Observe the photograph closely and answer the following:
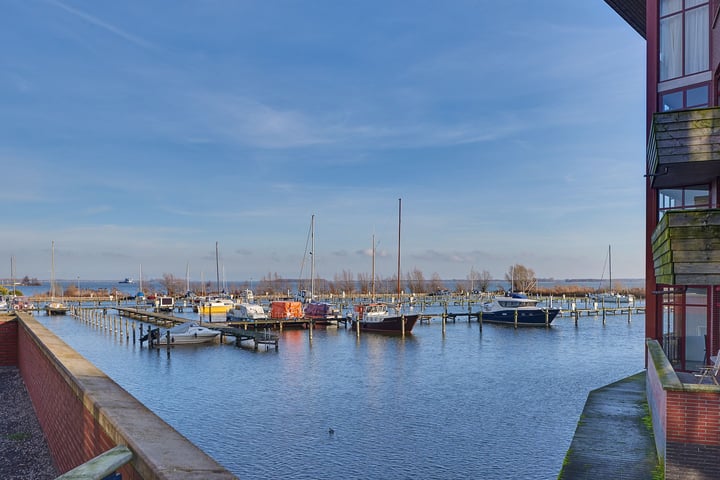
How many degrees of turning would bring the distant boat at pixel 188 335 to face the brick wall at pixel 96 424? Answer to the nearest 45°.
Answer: approximately 90° to its right

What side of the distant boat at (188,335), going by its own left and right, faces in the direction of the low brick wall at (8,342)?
right

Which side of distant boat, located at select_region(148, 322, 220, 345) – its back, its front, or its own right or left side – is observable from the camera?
right
